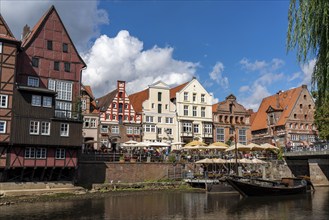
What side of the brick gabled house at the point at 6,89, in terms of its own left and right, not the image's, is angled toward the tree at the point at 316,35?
front

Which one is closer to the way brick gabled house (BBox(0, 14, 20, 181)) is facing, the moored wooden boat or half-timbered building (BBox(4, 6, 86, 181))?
the moored wooden boat

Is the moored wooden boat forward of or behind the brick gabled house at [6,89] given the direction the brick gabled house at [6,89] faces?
forward

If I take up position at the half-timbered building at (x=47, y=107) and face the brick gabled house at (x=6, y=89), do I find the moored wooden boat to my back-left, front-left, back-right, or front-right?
back-left

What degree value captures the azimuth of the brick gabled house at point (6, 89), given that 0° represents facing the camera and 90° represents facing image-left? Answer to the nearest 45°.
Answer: approximately 315°

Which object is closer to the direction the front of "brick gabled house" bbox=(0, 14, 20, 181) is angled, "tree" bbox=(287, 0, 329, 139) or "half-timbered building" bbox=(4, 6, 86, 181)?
the tree
